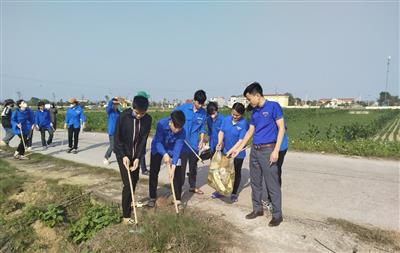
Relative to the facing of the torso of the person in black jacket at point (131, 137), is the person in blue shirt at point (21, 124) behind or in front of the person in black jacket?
behind

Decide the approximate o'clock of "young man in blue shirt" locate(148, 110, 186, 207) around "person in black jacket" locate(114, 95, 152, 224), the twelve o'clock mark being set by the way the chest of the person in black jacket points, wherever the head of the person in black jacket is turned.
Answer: The young man in blue shirt is roughly at 8 o'clock from the person in black jacket.

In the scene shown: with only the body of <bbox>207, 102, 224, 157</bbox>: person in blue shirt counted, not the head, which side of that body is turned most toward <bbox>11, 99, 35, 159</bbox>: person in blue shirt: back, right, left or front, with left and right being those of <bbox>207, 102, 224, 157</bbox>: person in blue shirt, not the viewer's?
right

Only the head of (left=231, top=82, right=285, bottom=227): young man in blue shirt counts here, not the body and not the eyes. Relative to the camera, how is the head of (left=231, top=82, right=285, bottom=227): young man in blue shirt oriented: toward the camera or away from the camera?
toward the camera

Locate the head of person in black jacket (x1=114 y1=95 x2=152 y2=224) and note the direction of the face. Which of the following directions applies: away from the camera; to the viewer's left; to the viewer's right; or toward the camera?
toward the camera

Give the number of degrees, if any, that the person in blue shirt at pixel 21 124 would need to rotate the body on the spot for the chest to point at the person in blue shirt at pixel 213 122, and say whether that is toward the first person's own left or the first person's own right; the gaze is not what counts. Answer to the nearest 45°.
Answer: approximately 45° to the first person's own left

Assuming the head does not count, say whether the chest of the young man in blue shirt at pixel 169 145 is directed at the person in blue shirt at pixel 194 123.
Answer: no

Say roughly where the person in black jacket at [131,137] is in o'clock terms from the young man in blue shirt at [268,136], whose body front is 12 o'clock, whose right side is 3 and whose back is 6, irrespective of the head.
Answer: The person in black jacket is roughly at 1 o'clock from the young man in blue shirt.

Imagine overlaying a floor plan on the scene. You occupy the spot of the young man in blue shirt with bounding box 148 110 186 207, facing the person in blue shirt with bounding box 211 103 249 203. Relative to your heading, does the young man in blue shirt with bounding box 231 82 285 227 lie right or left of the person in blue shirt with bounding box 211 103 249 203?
right

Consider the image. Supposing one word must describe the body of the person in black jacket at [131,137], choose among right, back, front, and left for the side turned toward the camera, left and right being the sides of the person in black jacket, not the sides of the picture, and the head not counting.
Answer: front

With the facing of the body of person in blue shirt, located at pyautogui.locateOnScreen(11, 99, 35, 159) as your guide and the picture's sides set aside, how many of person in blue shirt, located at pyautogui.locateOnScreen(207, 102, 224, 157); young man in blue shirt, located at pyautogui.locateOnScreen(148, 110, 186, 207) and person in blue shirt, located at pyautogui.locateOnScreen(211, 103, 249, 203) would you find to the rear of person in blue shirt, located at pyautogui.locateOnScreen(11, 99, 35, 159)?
0

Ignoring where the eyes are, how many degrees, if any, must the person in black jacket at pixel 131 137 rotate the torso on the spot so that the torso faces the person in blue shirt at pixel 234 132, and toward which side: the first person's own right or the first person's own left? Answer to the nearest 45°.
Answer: approximately 135° to the first person's own left

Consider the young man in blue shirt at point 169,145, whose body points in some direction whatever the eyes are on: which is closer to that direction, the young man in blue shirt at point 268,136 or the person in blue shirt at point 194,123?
the young man in blue shirt

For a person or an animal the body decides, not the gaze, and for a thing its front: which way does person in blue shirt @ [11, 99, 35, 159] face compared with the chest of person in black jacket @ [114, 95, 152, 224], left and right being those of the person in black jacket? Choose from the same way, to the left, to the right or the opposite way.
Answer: the same way

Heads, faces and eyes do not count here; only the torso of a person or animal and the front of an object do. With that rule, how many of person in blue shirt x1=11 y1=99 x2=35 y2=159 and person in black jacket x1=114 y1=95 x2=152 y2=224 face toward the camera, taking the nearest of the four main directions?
2
